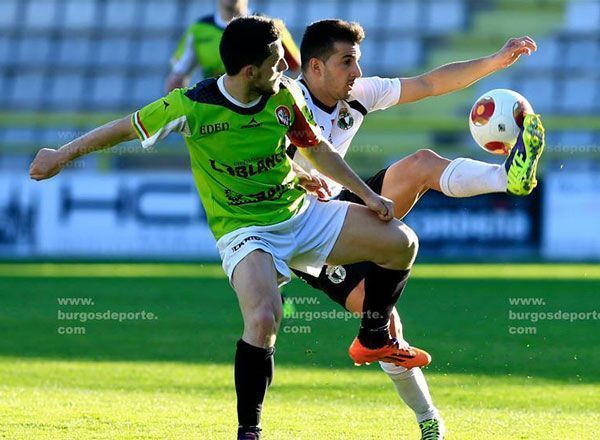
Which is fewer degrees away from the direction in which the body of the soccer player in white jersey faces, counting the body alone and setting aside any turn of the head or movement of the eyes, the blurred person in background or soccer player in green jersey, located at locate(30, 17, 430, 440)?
the soccer player in green jersey

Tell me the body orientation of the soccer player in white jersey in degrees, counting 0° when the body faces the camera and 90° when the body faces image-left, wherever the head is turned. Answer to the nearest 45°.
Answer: approximately 315°

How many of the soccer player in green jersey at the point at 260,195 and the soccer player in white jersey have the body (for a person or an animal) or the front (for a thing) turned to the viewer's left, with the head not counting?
0

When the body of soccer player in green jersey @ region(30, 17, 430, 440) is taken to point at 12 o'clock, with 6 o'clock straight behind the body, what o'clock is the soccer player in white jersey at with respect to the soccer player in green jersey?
The soccer player in white jersey is roughly at 9 o'clock from the soccer player in green jersey.

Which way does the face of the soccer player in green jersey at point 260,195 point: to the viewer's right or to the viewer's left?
to the viewer's right

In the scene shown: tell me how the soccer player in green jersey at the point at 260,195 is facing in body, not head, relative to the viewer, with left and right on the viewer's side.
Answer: facing the viewer and to the right of the viewer

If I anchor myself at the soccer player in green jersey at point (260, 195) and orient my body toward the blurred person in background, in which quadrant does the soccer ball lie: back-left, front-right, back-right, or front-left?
front-right

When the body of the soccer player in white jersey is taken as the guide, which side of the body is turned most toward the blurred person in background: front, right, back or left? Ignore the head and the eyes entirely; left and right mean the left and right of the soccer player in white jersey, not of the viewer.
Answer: back

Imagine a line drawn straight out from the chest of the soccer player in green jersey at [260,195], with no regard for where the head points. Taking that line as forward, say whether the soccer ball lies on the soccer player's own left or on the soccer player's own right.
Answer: on the soccer player's own left

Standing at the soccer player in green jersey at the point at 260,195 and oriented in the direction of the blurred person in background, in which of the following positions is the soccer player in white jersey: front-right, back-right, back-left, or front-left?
front-right
